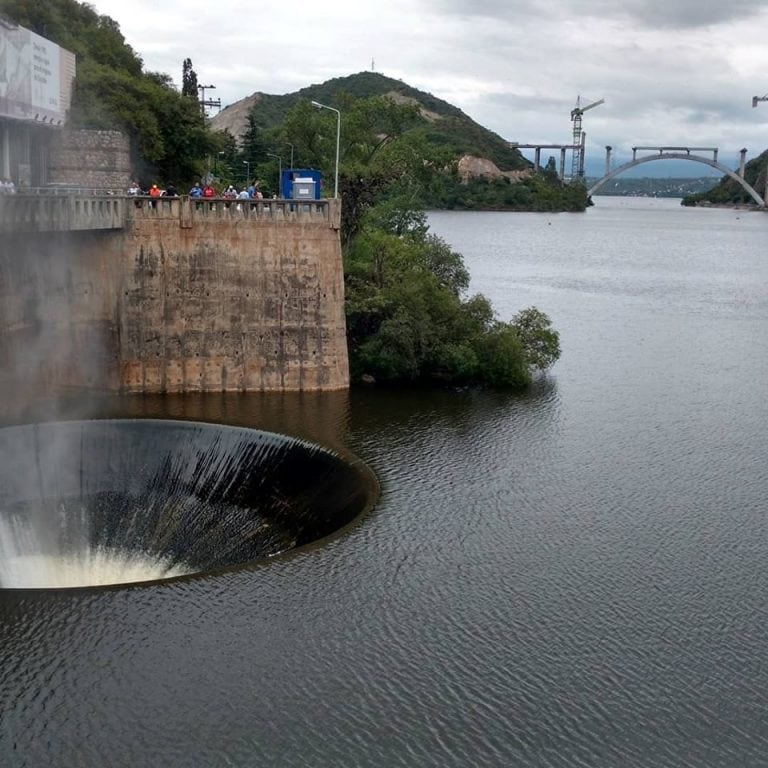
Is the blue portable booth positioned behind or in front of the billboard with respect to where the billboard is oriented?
in front

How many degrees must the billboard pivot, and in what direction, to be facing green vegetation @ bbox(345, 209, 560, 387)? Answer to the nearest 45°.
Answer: approximately 45° to its left

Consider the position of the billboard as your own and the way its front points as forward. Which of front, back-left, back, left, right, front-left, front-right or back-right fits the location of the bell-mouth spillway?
front-right

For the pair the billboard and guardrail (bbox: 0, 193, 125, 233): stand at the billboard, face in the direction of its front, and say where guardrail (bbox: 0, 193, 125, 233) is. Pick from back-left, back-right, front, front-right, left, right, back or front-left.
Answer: front-right

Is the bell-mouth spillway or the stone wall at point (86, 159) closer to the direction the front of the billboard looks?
the bell-mouth spillway

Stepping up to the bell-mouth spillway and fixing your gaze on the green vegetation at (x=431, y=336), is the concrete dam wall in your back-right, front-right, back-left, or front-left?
front-left

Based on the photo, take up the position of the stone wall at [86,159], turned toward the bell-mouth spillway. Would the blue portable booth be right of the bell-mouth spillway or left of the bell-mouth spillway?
left

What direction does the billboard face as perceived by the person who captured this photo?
facing the viewer and to the right of the viewer

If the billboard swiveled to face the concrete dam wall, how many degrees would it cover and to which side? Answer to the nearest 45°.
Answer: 0° — it already faces it

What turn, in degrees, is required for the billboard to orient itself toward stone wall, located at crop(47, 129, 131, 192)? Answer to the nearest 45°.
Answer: approximately 90° to its left
